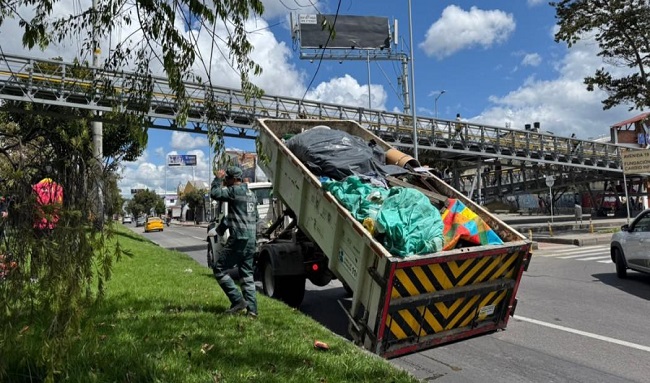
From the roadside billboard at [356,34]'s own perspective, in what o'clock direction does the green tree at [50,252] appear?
The green tree is roughly at 12 o'clock from the roadside billboard.

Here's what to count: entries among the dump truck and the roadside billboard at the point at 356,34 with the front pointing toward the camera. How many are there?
1

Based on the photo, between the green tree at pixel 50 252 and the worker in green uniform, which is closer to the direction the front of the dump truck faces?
the worker in green uniform

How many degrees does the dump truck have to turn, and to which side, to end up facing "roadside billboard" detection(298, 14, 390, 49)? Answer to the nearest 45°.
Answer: approximately 45° to its right

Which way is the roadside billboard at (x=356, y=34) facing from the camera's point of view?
toward the camera

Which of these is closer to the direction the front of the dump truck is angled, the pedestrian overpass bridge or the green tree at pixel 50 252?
the pedestrian overpass bridge

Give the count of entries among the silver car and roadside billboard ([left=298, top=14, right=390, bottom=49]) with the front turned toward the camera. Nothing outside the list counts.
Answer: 1
